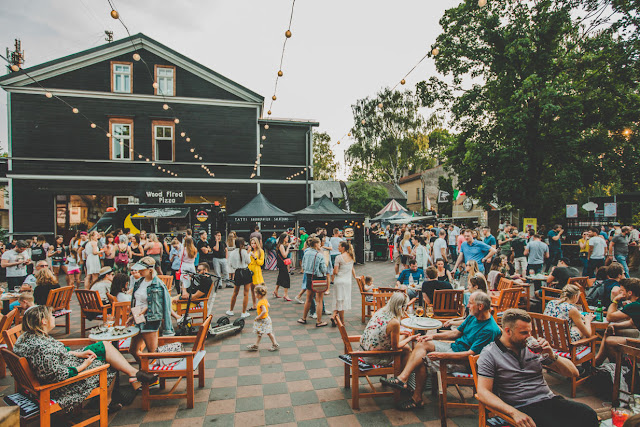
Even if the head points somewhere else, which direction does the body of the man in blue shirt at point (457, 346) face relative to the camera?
to the viewer's left

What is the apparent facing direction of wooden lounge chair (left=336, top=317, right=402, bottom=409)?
to the viewer's right

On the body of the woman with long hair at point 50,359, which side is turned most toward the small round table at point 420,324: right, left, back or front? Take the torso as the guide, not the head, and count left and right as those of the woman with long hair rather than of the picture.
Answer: front

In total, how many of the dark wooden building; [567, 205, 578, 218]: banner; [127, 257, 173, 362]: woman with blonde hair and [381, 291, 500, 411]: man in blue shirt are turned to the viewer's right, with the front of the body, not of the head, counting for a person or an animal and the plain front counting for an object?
0

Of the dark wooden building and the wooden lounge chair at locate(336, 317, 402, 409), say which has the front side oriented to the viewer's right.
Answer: the wooden lounge chair

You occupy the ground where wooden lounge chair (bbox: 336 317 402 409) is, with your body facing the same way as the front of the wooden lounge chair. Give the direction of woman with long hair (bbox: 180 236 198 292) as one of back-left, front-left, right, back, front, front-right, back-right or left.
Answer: back-left

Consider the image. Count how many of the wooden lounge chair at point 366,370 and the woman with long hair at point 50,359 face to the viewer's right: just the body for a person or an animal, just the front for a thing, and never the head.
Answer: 2

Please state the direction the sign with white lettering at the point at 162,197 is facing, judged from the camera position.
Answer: facing the viewer

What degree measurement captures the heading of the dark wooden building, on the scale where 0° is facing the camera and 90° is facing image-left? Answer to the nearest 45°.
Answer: approximately 0°

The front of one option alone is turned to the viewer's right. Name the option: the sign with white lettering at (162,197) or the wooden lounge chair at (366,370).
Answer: the wooden lounge chair

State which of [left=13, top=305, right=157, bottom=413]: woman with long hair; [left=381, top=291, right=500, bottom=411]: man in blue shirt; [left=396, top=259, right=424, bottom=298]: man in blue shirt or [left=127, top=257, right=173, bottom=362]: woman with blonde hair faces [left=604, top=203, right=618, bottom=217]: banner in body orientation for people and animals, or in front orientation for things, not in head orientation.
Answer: [left=13, top=305, right=157, bottom=413]: woman with long hair

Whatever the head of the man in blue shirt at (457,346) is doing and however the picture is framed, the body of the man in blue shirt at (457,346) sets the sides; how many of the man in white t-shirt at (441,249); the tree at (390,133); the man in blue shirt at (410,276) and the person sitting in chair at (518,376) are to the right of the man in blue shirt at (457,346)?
3

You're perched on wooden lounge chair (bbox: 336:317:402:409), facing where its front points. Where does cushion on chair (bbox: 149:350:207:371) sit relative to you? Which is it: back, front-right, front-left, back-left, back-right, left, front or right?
back

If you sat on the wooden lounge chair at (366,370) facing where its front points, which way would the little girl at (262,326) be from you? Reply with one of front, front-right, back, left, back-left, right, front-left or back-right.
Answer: back-left

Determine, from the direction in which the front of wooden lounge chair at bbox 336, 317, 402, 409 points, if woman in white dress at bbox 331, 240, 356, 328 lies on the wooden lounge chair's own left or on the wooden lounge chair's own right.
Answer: on the wooden lounge chair's own left

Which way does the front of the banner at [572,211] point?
toward the camera

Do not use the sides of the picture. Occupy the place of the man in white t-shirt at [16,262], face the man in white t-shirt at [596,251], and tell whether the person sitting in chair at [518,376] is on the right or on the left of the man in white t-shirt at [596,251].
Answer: right

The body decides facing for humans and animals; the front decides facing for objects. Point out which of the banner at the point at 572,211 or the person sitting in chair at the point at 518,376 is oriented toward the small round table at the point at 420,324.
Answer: the banner

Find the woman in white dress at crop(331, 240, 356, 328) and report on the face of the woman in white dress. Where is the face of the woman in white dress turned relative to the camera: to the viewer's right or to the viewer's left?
to the viewer's left

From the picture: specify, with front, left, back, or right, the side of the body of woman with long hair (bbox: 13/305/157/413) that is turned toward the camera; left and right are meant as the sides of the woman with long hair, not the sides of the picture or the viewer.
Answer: right

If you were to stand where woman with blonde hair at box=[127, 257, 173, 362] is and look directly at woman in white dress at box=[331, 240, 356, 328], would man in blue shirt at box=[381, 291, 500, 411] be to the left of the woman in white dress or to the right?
right

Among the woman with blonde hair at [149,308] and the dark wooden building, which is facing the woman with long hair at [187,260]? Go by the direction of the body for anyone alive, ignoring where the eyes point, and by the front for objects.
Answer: the dark wooden building
